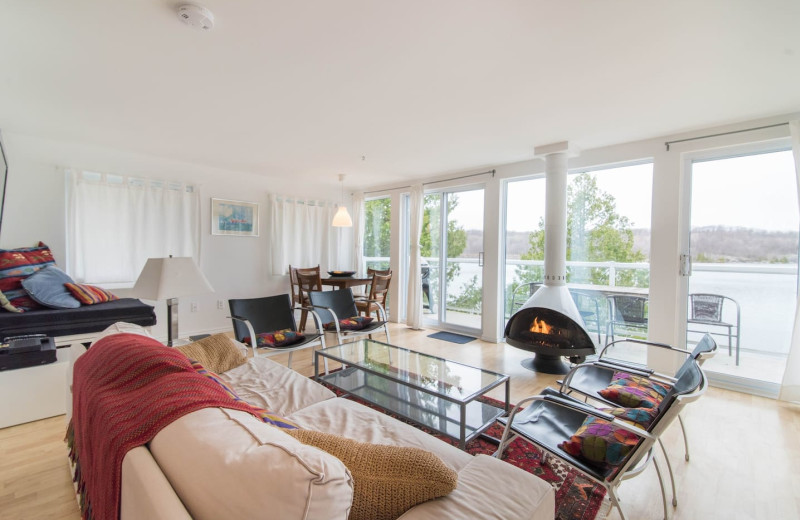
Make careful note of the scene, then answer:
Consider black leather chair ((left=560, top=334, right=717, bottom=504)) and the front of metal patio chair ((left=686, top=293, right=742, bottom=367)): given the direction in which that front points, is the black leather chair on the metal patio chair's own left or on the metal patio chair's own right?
on the metal patio chair's own right

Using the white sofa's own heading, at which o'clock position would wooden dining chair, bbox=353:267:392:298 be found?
The wooden dining chair is roughly at 11 o'clock from the white sofa.

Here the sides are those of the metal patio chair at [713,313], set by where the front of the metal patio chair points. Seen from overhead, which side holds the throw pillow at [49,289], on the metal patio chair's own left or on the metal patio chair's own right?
on the metal patio chair's own right

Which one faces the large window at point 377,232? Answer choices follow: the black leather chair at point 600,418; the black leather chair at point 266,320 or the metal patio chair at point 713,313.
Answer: the black leather chair at point 600,418

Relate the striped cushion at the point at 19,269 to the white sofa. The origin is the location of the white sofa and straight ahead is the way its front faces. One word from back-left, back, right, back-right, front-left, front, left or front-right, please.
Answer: left

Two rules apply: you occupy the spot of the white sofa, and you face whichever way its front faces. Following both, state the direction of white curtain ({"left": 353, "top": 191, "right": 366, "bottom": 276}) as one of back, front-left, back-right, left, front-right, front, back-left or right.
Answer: front-left

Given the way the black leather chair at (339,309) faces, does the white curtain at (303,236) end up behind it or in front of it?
behind

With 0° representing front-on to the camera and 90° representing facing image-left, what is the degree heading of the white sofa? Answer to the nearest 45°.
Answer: approximately 225°

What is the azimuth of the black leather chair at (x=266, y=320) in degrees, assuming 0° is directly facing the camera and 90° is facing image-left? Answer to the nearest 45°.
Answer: approximately 315°

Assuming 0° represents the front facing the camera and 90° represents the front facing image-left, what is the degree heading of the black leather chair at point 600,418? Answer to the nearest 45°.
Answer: approximately 135°
